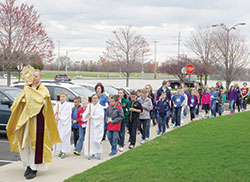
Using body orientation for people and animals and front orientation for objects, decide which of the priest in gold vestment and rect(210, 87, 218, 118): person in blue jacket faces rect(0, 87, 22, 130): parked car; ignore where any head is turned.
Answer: the person in blue jacket

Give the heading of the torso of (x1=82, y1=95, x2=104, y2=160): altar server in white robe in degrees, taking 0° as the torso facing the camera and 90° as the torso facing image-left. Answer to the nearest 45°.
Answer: approximately 45°

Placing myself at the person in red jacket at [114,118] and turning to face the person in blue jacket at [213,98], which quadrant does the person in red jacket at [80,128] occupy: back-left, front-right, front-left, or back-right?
back-left

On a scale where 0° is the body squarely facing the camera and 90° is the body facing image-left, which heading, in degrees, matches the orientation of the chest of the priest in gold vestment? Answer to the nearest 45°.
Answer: approximately 45°

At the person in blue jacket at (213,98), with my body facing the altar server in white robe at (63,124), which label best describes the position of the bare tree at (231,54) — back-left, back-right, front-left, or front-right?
back-right

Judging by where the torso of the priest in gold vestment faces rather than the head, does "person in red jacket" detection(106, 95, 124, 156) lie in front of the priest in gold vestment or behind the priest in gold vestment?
behind

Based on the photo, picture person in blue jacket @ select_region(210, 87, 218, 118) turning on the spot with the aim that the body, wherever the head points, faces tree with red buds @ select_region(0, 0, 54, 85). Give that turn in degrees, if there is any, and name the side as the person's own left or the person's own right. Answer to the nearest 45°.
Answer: approximately 45° to the person's own right

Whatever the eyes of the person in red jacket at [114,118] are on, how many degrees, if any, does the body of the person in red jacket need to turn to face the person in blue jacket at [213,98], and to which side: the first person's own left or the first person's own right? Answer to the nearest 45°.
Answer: approximately 180°

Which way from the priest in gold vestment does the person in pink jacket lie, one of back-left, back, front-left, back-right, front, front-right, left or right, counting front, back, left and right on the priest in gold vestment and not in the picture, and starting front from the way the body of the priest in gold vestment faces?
back

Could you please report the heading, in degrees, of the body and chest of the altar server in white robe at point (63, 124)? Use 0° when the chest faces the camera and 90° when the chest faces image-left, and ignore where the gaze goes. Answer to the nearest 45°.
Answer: approximately 45°
